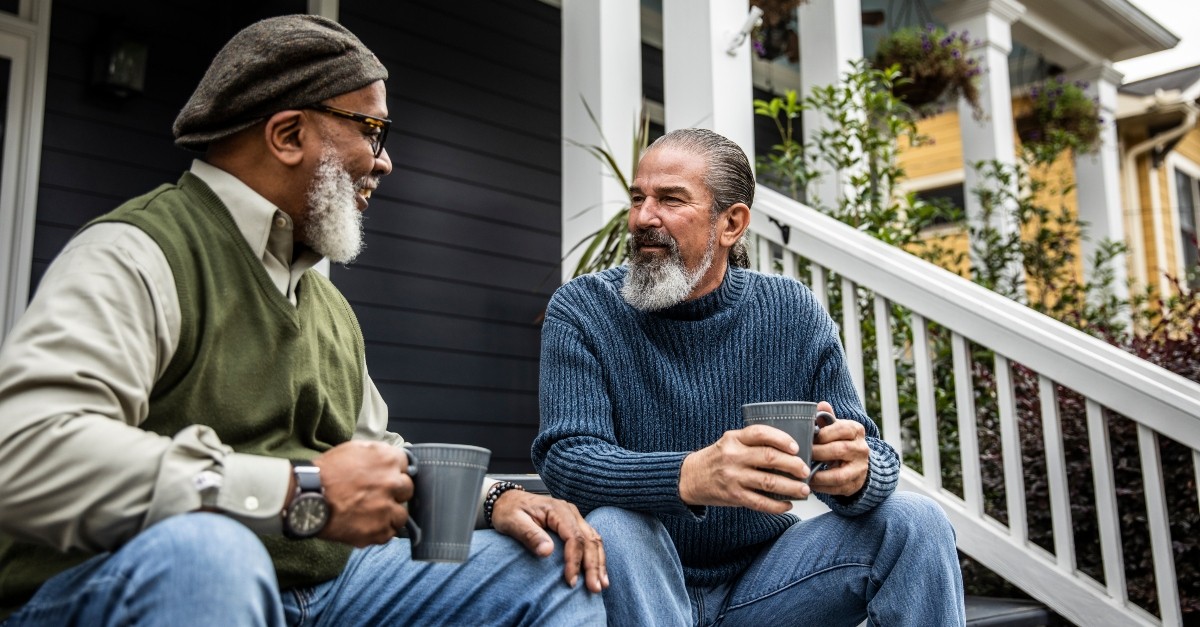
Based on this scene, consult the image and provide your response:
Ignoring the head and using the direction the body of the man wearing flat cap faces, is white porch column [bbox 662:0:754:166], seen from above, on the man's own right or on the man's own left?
on the man's own left

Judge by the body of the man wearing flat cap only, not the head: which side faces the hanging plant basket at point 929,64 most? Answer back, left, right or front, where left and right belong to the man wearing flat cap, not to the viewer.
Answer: left

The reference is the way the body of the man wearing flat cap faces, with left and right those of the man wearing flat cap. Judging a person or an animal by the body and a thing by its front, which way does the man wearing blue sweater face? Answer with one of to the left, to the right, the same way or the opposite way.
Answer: to the right

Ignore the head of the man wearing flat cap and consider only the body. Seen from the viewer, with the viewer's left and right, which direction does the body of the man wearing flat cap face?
facing the viewer and to the right of the viewer

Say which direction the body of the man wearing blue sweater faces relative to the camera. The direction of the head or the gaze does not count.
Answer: toward the camera

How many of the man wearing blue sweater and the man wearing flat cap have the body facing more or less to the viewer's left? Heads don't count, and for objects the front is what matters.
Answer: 0

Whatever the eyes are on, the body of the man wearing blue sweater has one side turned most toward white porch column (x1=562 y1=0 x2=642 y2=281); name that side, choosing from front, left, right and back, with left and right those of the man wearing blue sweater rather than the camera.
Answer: back

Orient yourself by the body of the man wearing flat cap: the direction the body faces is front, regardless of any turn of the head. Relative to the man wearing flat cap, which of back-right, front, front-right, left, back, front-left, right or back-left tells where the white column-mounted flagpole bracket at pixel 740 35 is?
left

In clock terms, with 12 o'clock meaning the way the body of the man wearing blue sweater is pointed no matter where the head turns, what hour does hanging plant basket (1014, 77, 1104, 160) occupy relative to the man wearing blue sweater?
The hanging plant basket is roughly at 7 o'clock from the man wearing blue sweater.

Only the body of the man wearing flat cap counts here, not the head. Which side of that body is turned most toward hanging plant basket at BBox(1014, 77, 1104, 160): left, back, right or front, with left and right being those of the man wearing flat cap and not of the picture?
left

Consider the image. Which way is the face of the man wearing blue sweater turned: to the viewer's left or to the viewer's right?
to the viewer's left

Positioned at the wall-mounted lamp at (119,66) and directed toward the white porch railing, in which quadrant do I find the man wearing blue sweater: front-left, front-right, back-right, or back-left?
front-right

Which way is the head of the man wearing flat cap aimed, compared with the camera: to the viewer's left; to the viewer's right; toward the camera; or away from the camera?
to the viewer's right
